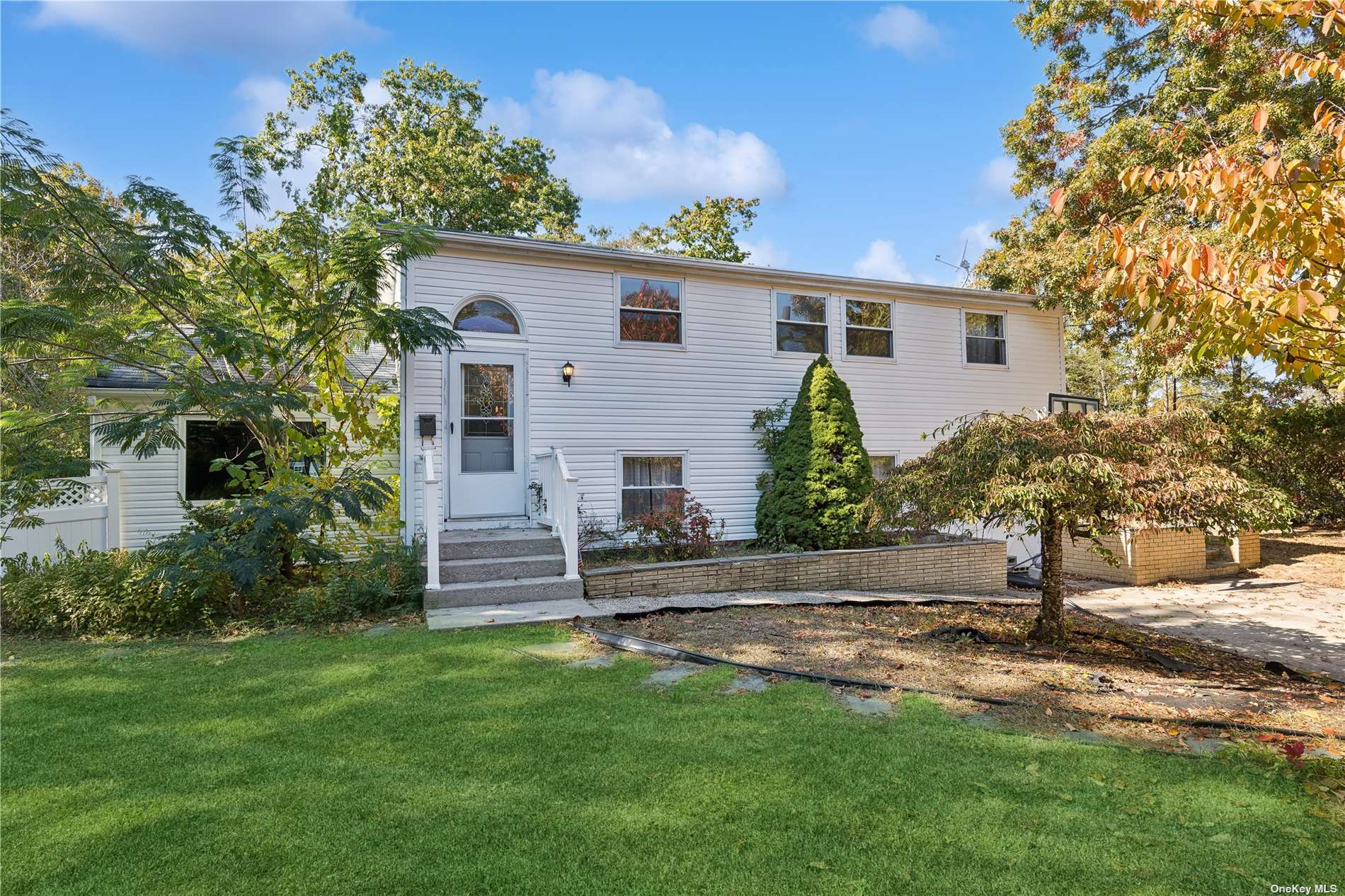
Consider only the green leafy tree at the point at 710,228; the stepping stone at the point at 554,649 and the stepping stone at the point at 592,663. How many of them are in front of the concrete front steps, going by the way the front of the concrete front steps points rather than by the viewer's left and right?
2

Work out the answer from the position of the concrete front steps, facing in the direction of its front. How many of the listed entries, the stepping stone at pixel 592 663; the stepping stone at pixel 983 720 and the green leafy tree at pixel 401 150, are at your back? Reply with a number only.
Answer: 1

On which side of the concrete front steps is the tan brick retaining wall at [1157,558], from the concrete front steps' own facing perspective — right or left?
on its left

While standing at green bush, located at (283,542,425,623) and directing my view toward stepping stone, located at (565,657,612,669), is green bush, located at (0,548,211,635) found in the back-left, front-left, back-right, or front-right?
back-right

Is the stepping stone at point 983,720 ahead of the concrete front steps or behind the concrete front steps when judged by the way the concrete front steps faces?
ahead

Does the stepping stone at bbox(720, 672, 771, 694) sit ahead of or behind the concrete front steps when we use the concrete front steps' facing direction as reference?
ahead

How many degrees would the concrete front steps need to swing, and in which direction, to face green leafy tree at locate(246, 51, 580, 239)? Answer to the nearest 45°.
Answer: approximately 180°

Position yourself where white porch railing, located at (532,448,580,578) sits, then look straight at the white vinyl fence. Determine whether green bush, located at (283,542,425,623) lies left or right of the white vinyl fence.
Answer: left

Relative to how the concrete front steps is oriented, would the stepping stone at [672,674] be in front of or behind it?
in front

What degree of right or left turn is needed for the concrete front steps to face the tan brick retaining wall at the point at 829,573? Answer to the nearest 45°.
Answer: approximately 90° to its left

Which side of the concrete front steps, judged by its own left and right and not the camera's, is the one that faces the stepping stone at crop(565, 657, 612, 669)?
front

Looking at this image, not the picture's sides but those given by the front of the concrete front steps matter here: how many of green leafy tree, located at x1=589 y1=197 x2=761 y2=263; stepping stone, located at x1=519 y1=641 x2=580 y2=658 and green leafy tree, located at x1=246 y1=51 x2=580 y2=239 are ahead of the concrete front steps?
1

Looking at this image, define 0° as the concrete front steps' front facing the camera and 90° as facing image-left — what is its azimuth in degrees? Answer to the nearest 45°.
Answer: approximately 0°
